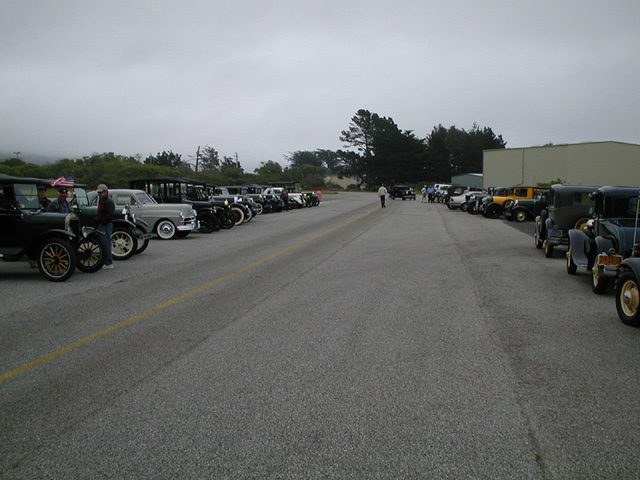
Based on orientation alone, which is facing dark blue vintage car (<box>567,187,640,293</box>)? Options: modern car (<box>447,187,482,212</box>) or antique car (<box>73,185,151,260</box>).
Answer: antique car (<box>73,185,151,260</box>)

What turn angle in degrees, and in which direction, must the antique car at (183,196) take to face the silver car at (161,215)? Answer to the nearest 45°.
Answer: approximately 45° to its right

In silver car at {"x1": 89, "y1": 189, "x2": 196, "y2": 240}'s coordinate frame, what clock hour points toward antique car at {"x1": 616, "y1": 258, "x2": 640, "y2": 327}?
The antique car is roughly at 1 o'clock from the silver car.

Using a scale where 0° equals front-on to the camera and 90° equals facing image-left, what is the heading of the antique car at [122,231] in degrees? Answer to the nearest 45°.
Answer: approximately 315°

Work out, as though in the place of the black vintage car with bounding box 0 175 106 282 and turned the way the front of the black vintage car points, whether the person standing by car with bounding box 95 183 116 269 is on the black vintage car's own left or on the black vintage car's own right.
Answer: on the black vintage car's own left

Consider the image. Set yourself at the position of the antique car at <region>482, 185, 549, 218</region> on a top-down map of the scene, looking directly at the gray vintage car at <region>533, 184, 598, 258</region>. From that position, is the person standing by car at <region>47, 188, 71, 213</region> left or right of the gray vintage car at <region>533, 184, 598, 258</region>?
right

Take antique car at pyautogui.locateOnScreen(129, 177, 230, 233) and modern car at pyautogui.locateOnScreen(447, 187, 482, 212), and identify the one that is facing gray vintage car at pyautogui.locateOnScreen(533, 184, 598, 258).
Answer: antique car at pyautogui.locateOnScreen(129, 177, 230, 233)
